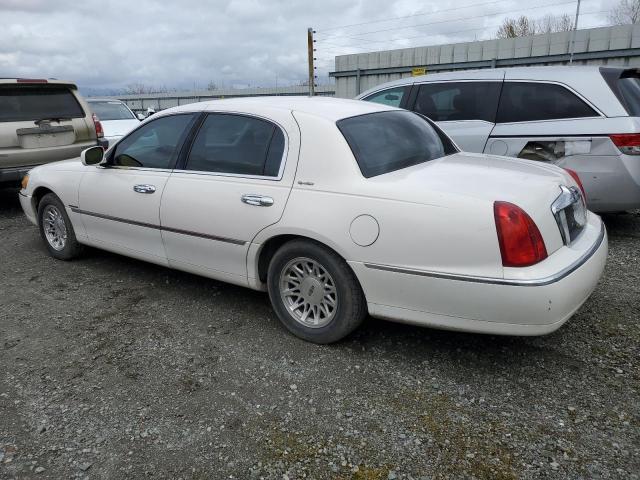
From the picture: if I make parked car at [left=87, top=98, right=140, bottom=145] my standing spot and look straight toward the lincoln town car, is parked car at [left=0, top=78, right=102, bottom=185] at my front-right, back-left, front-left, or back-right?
front-right

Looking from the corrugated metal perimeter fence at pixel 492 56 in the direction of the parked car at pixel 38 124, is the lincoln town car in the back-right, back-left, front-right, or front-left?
front-left

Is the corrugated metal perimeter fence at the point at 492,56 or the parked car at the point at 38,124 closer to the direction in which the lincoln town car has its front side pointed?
the parked car

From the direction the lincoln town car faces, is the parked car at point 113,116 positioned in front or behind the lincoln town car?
in front

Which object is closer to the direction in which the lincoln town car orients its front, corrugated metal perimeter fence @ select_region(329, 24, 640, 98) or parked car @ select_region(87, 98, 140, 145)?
the parked car

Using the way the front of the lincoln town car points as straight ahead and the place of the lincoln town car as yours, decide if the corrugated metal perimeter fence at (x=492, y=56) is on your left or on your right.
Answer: on your right

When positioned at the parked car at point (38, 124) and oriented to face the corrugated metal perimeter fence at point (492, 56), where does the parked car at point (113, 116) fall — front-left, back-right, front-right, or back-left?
front-left

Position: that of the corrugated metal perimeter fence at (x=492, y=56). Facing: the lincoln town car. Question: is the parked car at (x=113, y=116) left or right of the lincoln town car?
right

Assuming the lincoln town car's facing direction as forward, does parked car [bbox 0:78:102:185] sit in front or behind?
in front

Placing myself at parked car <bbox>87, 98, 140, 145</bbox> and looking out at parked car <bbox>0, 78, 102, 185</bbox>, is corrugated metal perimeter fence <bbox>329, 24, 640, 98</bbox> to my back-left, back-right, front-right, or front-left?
back-left

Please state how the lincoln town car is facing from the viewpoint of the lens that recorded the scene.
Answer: facing away from the viewer and to the left of the viewer

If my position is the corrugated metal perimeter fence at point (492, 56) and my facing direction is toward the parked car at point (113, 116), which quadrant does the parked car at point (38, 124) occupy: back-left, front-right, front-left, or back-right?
front-left

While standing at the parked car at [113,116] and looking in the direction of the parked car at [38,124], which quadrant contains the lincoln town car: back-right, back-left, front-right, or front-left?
front-left
